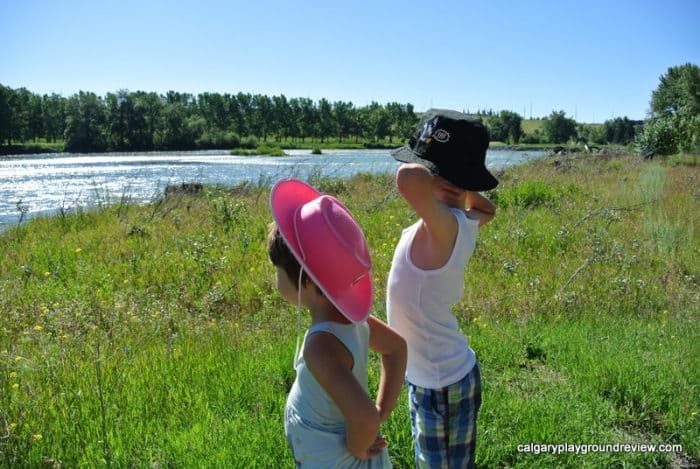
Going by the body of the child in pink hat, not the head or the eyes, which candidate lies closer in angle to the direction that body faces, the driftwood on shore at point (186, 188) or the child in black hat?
the driftwood on shore

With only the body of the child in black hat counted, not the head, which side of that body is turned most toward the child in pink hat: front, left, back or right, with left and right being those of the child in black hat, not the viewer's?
left

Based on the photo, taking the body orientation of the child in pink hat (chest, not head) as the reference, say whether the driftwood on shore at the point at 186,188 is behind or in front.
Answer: in front

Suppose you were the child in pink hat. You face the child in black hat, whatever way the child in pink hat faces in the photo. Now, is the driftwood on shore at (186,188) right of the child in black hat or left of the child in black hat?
left

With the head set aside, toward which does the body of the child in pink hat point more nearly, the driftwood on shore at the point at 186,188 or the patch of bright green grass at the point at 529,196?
the driftwood on shore

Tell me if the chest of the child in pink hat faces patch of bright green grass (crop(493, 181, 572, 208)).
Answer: no

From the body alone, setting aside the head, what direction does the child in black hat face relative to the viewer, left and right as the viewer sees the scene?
facing away from the viewer and to the left of the viewer

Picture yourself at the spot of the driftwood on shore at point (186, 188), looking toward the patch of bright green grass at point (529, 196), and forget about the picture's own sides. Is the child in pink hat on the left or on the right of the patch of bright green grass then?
right

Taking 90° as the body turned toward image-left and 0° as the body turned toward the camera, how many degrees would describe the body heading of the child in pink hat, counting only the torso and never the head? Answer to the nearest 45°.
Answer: approximately 135°

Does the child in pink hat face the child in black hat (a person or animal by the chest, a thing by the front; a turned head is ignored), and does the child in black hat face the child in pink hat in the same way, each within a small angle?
no

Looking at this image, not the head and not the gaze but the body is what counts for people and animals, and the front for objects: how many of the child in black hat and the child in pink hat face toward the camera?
0

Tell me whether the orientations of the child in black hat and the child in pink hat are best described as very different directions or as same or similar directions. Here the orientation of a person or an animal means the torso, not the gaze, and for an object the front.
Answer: same or similar directions

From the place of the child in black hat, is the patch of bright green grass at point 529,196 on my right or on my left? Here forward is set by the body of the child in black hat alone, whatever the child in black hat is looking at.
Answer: on my right

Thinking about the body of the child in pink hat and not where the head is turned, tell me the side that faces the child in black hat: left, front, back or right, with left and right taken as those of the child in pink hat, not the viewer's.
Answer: right
